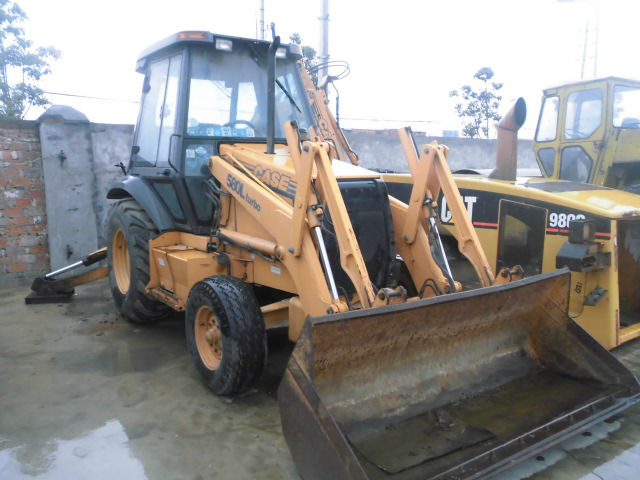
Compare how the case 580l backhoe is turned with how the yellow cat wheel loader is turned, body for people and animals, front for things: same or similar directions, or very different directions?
very different directions

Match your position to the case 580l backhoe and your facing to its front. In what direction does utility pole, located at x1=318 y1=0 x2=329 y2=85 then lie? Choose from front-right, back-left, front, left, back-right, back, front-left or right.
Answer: back-left

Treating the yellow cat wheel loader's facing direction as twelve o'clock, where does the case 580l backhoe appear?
The case 580l backhoe is roughly at 9 o'clock from the yellow cat wheel loader.

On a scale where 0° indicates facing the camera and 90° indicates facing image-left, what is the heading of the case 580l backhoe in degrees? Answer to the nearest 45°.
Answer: approximately 315°

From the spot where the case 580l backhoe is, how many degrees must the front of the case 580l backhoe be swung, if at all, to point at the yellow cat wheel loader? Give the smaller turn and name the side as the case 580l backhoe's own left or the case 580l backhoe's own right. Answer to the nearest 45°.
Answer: approximately 90° to the case 580l backhoe's own left
